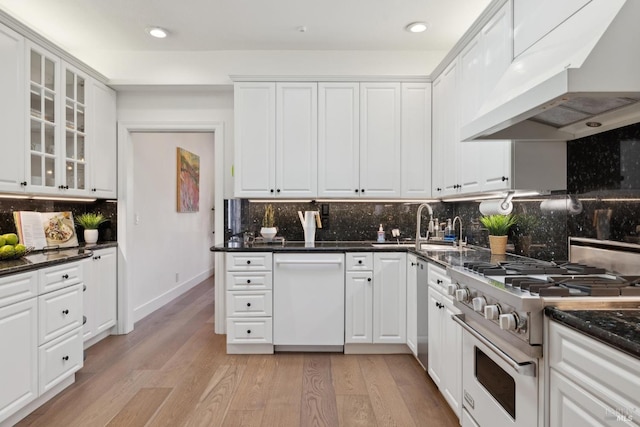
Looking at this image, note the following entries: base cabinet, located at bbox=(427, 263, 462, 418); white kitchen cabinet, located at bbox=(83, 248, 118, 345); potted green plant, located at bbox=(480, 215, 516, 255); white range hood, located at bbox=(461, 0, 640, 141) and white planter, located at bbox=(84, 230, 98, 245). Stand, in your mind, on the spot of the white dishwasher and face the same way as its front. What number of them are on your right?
2

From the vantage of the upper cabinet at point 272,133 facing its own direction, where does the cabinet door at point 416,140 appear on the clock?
The cabinet door is roughly at 9 o'clock from the upper cabinet.

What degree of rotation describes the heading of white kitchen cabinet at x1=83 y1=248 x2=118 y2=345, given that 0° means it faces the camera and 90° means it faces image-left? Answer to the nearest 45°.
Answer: approximately 315°

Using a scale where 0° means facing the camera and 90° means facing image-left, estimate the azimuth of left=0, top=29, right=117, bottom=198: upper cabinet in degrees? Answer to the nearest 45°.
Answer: approximately 315°

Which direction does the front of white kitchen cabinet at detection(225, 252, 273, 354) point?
toward the camera

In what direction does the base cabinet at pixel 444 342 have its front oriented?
to the viewer's left

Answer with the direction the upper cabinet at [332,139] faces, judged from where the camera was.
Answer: facing the viewer

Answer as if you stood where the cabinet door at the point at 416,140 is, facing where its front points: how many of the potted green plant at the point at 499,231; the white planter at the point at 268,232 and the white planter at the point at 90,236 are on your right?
2

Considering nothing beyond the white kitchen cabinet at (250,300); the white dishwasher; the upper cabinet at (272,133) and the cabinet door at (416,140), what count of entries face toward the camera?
4

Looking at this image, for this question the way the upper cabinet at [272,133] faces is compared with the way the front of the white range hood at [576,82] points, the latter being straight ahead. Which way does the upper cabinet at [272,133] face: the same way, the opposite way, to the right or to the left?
to the left

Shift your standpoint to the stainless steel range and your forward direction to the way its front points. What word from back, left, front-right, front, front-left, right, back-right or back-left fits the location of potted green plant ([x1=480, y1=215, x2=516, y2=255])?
back-right

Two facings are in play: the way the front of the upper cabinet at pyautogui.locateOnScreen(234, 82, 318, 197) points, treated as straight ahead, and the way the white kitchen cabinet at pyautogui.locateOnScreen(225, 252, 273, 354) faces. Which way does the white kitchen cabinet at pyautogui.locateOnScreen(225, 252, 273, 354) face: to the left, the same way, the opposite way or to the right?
the same way

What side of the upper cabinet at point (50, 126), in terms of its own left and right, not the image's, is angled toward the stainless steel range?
front

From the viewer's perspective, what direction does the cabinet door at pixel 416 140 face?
toward the camera

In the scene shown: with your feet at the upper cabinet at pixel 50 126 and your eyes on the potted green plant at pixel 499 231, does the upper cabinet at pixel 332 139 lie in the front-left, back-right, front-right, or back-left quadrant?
front-left

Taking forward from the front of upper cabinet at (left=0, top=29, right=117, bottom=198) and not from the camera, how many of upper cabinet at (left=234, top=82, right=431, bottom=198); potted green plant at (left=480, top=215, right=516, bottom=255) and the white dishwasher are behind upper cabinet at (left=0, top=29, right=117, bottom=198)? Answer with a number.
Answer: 0

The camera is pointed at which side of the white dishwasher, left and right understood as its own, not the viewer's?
front

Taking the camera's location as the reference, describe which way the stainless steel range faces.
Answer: facing the viewer and to the left of the viewer

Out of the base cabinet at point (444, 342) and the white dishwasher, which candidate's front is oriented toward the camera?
the white dishwasher

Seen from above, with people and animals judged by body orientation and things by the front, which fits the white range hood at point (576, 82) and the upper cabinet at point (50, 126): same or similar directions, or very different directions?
very different directions

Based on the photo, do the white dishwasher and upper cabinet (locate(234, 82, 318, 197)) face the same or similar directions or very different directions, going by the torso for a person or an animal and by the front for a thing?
same or similar directions

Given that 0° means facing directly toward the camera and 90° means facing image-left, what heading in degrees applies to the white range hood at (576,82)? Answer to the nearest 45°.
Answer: approximately 45°

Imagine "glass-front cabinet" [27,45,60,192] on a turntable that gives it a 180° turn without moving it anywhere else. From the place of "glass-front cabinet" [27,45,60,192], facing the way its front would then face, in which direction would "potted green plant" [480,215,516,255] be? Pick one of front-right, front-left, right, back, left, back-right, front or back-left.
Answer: back
